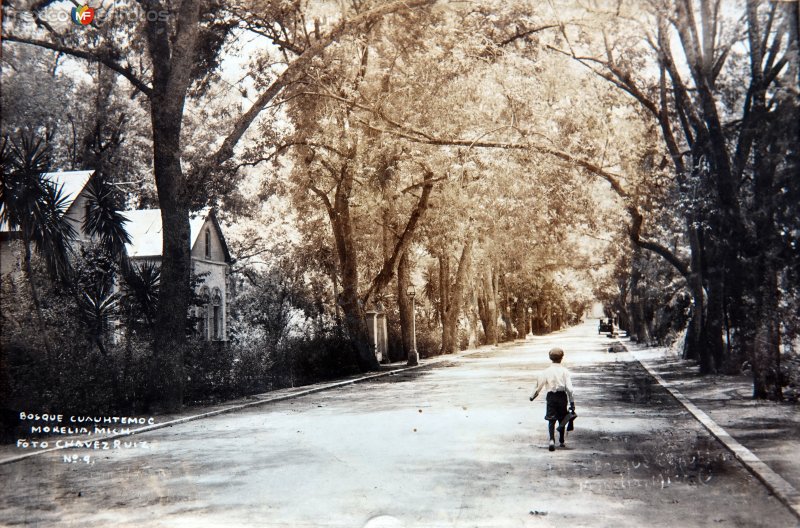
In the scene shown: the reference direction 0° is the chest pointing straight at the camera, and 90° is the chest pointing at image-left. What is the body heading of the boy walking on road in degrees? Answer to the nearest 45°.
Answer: approximately 180°

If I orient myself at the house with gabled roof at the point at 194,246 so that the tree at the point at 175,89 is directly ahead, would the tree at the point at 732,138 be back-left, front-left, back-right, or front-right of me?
front-left

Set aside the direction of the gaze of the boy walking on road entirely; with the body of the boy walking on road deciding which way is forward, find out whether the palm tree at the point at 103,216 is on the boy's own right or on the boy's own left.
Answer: on the boy's own left

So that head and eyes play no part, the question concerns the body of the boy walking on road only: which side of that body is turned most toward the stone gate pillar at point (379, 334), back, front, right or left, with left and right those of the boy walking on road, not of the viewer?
front

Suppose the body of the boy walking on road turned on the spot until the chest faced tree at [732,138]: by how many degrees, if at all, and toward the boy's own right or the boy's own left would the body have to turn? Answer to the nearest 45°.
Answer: approximately 45° to the boy's own right

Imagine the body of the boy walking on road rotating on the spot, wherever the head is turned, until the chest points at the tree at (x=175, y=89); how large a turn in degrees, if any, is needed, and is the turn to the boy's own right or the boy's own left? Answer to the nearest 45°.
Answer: approximately 45° to the boy's own left

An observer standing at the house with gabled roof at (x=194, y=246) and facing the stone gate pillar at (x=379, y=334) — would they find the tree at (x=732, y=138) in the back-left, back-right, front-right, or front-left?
front-right
